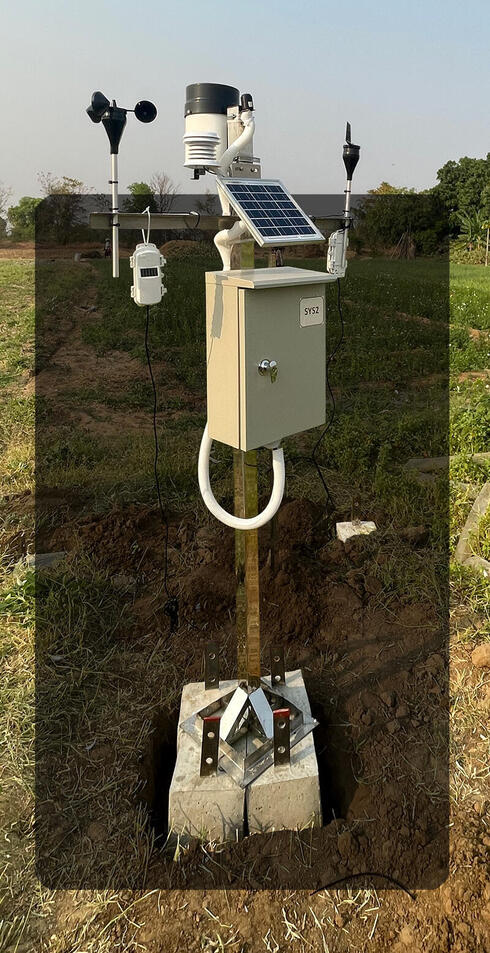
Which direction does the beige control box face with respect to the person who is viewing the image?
facing the viewer and to the right of the viewer

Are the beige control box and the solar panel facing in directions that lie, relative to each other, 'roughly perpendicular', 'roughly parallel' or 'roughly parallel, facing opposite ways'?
roughly parallel

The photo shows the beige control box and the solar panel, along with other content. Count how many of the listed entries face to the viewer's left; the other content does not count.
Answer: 0

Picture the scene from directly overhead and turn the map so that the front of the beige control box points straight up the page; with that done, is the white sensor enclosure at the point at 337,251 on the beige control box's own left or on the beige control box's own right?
on the beige control box's own left

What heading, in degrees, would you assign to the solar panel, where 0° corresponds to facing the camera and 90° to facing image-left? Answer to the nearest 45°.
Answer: approximately 315°

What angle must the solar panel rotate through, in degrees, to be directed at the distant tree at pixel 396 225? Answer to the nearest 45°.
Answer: approximately 135° to its left

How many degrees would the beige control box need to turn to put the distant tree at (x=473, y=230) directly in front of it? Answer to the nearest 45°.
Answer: approximately 135° to its left

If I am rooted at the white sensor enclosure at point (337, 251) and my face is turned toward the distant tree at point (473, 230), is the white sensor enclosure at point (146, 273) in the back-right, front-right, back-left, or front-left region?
back-left
